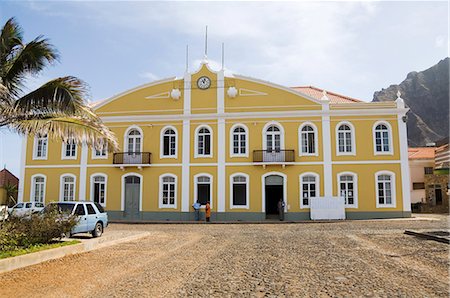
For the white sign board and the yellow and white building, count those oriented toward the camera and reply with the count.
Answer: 2

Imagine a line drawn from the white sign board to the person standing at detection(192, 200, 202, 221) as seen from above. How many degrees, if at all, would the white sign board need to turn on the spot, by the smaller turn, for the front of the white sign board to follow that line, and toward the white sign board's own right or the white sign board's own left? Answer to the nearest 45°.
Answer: approximately 90° to the white sign board's own right

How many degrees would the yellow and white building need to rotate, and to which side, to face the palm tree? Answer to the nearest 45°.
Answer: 0° — it already faces it

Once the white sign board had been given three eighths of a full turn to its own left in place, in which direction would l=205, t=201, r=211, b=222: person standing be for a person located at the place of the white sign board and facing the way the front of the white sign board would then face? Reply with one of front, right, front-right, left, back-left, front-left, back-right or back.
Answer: back-left

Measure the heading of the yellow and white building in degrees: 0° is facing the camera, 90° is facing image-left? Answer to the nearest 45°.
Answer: approximately 0°

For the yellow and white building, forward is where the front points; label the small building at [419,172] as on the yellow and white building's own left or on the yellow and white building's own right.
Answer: on the yellow and white building's own left

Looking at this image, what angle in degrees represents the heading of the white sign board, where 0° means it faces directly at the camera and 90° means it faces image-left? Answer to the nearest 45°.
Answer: approximately 0°
